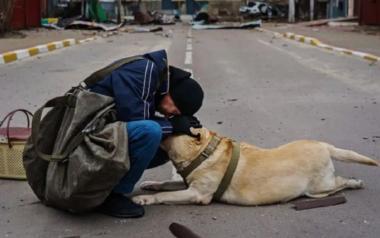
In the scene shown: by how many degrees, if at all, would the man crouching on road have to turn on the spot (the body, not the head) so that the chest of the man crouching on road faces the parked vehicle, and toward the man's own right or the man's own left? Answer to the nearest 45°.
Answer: approximately 90° to the man's own left

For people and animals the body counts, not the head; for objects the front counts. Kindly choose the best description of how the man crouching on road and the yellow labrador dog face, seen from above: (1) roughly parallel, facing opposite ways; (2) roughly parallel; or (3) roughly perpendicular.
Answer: roughly parallel, facing opposite ways

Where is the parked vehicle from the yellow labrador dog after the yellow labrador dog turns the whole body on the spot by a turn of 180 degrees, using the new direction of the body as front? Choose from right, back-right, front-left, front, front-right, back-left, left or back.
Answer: left

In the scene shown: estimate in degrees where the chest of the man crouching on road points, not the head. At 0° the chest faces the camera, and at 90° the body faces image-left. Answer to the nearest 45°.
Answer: approximately 270°

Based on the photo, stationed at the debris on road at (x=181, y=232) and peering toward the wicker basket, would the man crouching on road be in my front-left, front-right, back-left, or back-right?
front-right

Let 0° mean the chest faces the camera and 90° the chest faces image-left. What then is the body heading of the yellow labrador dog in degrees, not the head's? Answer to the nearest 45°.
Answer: approximately 90°

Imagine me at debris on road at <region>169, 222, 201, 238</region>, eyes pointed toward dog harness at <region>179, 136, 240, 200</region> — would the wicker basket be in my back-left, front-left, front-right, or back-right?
front-left

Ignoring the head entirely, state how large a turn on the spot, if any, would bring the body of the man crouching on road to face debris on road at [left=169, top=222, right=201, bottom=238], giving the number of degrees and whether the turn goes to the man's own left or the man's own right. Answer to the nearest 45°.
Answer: approximately 90° to the man's own right

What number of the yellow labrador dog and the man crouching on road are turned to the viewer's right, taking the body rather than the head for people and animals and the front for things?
1

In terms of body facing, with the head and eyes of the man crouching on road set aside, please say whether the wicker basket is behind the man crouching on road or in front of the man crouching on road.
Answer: behind

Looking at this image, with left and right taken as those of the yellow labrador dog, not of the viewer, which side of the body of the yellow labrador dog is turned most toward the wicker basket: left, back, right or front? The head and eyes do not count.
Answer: front

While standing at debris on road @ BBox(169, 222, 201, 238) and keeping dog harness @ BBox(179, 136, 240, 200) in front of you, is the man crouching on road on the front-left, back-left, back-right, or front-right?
front-left

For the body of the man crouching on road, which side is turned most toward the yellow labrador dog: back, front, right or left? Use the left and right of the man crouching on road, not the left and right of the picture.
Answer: front
